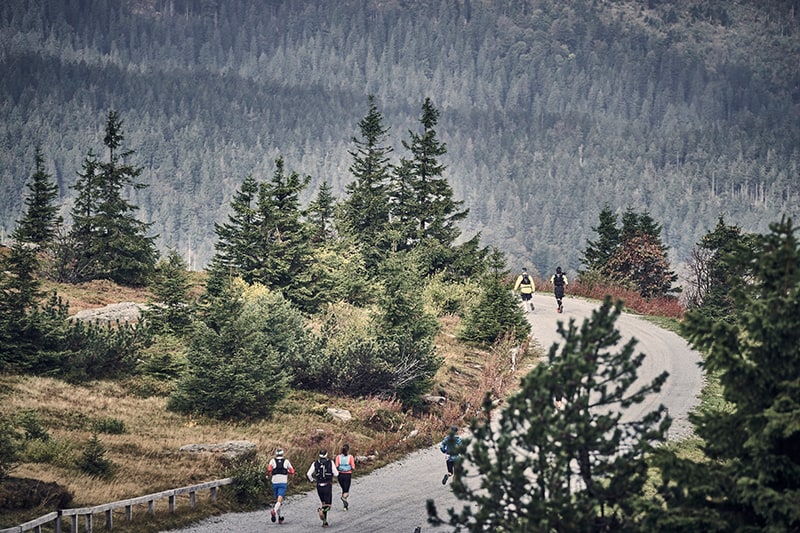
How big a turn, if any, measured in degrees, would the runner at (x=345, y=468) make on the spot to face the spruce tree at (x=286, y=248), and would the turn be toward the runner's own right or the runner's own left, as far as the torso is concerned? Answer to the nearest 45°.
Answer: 0° — they already face it

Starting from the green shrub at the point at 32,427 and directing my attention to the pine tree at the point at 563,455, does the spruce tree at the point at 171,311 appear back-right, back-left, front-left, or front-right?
back-left

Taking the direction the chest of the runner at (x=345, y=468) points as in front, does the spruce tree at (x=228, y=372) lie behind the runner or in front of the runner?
in front

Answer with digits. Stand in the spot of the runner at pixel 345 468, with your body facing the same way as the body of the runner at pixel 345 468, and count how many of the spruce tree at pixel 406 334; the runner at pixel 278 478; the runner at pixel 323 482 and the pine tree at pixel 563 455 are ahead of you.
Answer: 1

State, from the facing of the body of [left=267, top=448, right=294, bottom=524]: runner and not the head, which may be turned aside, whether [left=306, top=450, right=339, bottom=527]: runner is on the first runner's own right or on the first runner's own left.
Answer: on the first runner's own right

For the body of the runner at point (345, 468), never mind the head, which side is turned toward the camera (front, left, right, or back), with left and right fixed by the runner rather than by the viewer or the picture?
back

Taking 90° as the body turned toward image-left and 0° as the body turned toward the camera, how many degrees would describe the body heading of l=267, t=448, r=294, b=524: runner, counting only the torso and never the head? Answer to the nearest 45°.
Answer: approximately 180°

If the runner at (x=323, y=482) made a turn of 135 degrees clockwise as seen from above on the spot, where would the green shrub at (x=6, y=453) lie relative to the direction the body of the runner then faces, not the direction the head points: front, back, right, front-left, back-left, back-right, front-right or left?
back-right

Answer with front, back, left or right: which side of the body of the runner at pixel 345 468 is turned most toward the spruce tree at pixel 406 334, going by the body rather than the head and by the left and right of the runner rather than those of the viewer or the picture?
front

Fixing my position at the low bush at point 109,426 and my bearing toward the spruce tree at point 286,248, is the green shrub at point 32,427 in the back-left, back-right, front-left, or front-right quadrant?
back-left

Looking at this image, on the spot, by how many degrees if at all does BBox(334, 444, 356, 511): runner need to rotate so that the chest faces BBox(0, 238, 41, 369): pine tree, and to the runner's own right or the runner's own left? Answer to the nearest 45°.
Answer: approximately 45° to the runner's own left

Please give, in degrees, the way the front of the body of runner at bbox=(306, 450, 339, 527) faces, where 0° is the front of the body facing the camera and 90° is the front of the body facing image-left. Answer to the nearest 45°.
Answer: approximately 180°

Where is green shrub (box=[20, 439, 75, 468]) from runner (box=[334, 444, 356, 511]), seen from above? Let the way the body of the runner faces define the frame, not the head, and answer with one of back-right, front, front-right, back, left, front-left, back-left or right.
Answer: left

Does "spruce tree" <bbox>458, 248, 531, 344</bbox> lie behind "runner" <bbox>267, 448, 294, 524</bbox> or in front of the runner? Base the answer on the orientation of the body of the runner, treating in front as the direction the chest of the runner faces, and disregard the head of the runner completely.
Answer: in front
